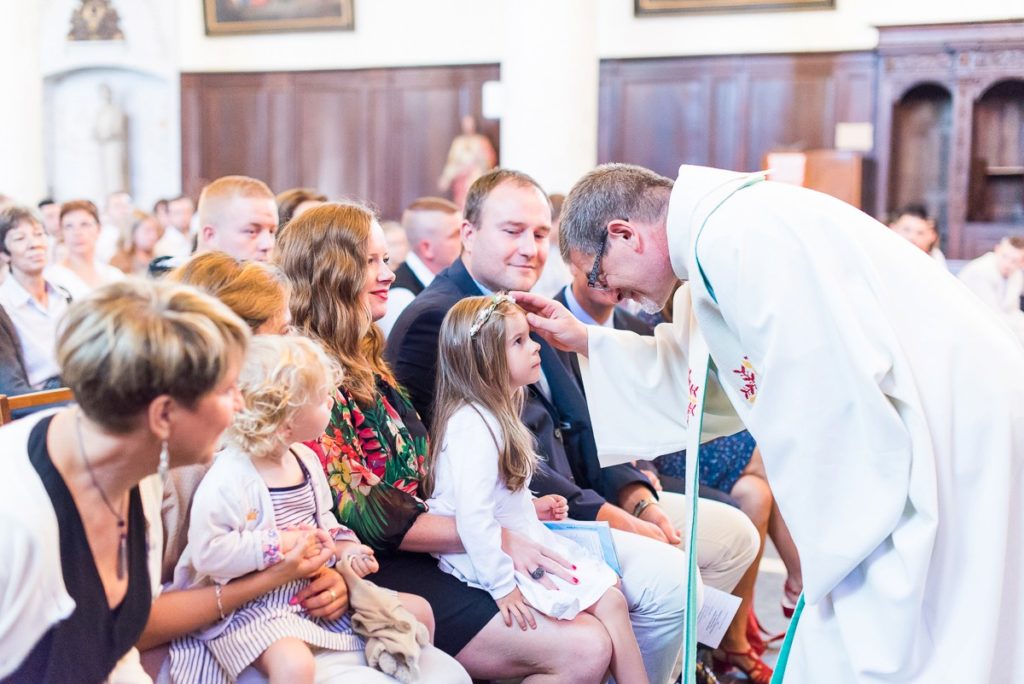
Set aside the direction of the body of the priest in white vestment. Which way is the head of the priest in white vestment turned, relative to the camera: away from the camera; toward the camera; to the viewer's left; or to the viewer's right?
to the viewer's left

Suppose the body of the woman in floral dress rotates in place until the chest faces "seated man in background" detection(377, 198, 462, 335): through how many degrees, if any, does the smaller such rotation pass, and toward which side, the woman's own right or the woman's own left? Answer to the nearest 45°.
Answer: approximately 90° to the woman's own left

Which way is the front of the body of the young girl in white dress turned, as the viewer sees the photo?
to the viewer's right

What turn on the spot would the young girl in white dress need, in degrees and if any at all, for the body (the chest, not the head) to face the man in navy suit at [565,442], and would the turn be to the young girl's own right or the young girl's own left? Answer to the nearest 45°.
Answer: approximately 90° to the young girl's own left

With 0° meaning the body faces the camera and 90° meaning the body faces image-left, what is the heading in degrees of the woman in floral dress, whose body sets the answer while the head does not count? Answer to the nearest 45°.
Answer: approximately 270°
